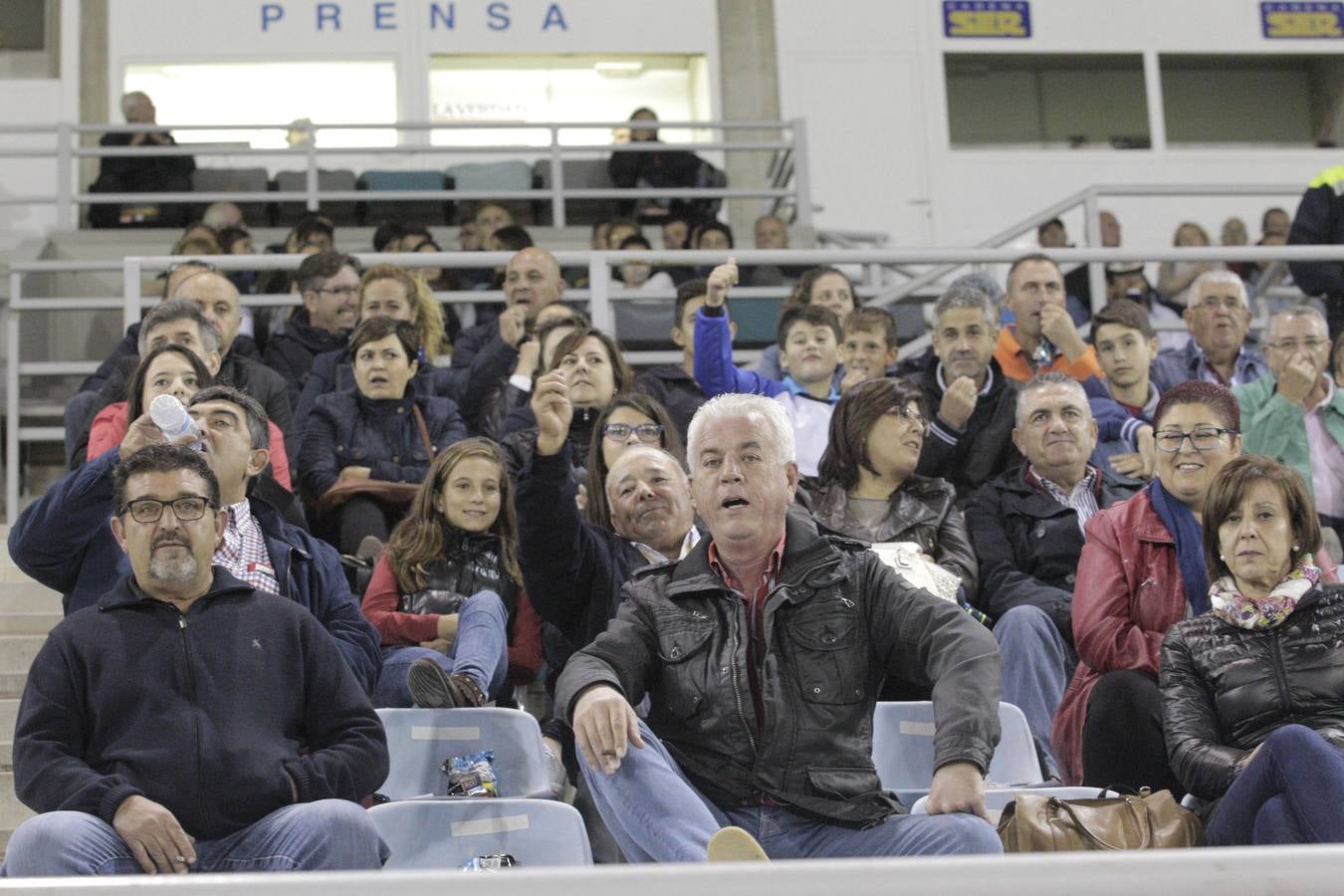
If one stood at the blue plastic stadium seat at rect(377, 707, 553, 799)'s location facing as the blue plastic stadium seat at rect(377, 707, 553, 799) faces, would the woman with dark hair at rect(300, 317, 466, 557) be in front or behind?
behind

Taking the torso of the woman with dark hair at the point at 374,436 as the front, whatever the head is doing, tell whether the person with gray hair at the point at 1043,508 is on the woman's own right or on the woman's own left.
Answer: on the woman's own left

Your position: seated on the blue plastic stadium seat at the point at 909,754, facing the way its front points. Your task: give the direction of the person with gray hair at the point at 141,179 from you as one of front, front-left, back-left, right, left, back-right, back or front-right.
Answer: back-right

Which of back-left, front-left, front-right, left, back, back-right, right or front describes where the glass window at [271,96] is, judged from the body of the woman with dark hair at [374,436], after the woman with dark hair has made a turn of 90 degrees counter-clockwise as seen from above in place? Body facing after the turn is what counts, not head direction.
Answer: left

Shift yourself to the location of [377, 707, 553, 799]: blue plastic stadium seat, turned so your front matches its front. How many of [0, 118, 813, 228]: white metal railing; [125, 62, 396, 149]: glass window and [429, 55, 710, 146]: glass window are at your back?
3

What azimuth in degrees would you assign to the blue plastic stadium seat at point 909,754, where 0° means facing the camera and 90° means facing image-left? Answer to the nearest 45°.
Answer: approximately 0°

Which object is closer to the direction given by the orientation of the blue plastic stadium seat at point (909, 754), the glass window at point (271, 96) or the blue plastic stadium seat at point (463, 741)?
the blue plastic stadium seat

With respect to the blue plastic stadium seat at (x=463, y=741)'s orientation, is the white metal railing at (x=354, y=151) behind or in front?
behind

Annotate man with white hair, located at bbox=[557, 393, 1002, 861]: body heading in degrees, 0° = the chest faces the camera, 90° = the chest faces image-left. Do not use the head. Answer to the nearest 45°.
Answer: approximately 0°

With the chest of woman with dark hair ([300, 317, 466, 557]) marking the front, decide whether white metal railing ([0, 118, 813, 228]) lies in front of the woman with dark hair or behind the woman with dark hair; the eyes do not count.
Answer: behind
